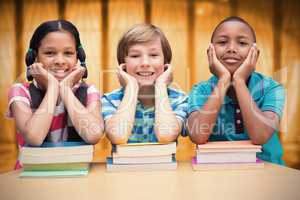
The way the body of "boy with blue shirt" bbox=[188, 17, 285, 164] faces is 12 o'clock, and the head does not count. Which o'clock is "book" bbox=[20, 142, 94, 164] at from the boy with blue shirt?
The book is roughly at 2 o'clock from the boy with blue shirt.

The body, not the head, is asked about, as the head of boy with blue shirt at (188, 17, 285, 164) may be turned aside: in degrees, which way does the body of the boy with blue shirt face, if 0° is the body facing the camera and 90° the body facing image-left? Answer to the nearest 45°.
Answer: approximately 0°

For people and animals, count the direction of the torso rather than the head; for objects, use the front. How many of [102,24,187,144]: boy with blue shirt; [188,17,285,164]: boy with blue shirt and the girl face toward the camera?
3

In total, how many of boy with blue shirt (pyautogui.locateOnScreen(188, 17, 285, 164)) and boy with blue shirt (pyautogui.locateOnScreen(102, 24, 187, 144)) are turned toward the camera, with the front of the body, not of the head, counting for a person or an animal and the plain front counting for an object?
2
